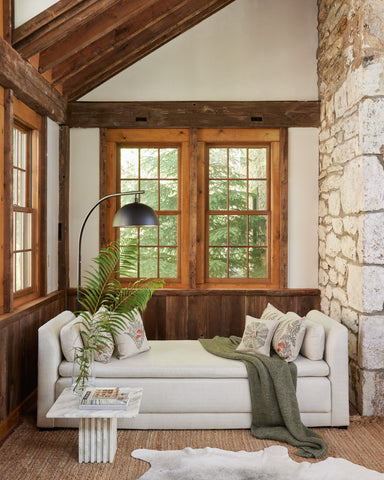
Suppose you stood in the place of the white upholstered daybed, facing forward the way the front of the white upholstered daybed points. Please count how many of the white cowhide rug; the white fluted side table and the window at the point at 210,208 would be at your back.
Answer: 1

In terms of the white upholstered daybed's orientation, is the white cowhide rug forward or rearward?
forward

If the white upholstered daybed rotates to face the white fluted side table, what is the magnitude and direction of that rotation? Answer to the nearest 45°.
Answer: approximately 45° to its right

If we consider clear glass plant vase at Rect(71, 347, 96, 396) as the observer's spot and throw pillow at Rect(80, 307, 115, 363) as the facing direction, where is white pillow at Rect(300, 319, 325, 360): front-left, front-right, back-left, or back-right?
front-right

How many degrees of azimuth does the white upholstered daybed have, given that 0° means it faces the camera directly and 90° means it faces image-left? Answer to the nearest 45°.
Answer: approximately 0°

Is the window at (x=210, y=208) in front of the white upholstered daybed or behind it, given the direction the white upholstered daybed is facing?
behind

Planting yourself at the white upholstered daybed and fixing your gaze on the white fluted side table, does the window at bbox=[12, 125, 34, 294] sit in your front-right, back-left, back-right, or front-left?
front-right

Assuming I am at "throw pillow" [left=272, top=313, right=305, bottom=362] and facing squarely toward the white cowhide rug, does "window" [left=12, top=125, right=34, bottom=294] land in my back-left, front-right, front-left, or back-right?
front-right
